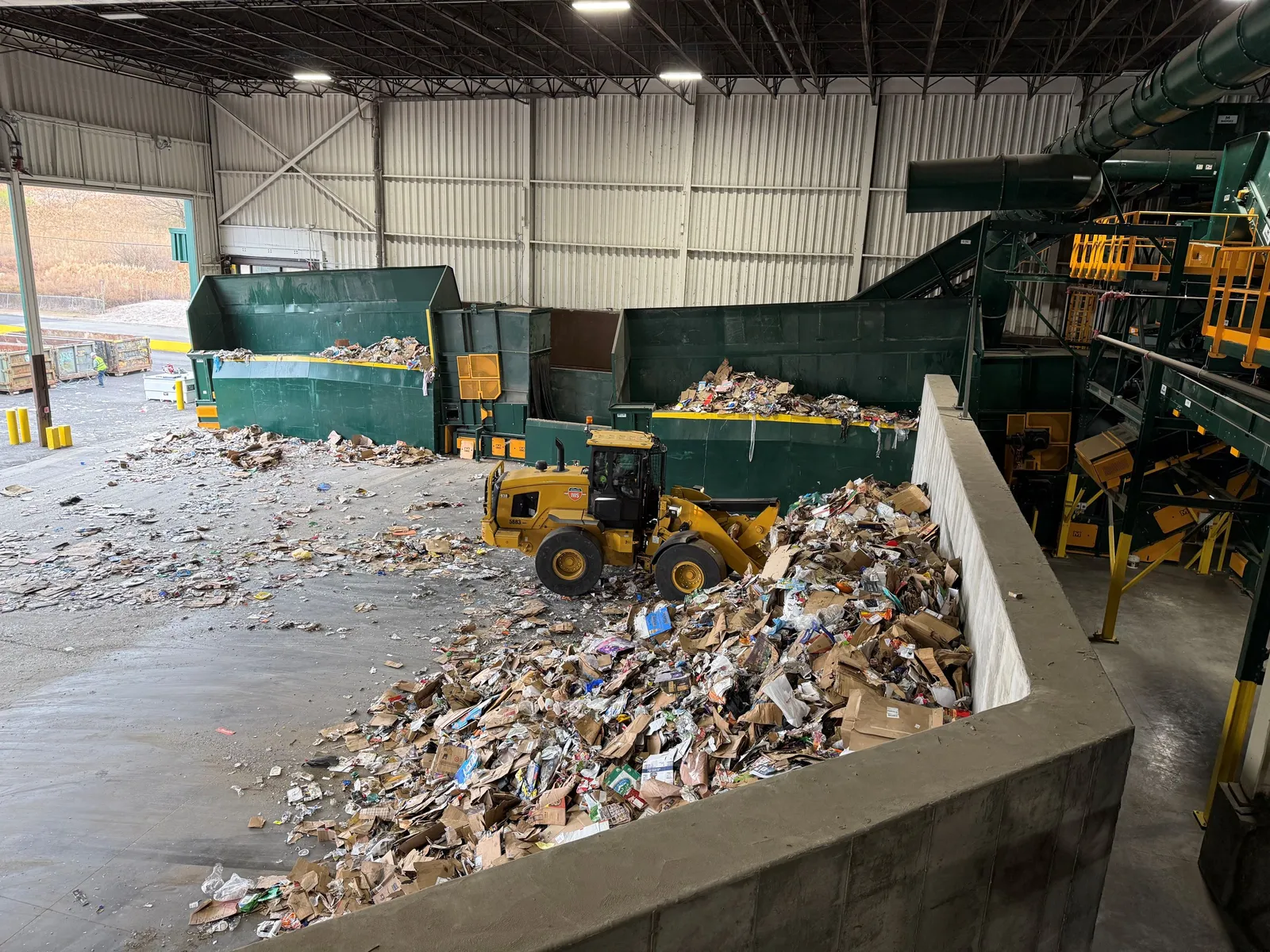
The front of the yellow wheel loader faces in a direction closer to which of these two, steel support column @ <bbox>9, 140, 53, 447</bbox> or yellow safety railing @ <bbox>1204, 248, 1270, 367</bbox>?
the yellow safety railing

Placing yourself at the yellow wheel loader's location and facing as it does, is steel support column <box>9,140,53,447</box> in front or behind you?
behind

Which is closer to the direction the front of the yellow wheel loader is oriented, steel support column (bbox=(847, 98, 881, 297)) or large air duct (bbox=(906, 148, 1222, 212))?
the large air duct

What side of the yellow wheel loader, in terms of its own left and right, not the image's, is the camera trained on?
right

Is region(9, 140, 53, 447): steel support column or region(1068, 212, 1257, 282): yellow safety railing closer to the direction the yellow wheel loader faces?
the yellow safety railing

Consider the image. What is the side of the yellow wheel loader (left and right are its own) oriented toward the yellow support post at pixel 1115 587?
front

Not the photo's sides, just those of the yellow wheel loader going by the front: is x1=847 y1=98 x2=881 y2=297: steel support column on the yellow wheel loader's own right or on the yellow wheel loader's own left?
on the yellow wheel loader's own left

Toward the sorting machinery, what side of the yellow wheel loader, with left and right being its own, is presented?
front

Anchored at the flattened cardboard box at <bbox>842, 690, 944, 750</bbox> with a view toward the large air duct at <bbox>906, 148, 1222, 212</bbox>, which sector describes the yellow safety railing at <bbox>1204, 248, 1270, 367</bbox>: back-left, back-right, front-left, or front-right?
front-right

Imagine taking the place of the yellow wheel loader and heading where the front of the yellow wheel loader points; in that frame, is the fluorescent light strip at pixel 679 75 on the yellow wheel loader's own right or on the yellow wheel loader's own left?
on the yellow wheel loader's own left

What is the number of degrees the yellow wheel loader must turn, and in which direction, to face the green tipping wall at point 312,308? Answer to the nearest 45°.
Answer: approximately 135° to its left

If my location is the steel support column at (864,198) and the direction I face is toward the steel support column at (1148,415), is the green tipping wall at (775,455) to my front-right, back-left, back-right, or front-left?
front-right

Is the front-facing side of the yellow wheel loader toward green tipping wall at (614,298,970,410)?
no

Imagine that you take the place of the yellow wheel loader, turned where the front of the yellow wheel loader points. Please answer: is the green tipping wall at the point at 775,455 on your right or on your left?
on your left

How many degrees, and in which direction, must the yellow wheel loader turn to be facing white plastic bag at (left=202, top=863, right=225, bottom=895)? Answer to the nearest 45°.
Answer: approximately 135° to its right

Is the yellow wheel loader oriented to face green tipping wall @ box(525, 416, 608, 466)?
no

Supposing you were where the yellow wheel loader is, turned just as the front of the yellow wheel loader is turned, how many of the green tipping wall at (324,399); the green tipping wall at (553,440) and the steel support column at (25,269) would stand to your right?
0

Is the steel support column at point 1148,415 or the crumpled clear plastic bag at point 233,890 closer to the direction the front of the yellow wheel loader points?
the steel support column

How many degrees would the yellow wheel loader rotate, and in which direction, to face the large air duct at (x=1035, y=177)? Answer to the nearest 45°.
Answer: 0° — it already faces it
